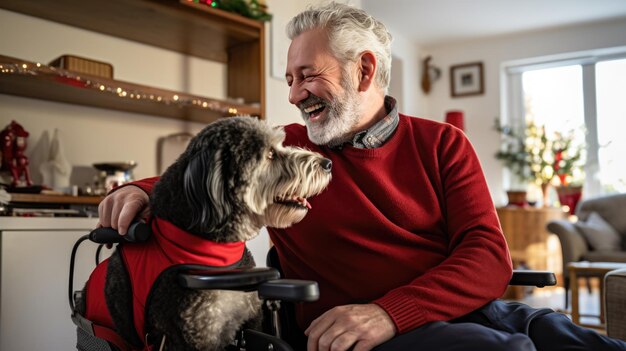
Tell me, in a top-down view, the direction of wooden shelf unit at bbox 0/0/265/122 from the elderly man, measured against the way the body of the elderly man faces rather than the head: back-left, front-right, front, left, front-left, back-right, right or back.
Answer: right

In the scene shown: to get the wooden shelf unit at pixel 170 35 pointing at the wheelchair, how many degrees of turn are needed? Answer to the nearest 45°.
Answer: approximately 45° to its right

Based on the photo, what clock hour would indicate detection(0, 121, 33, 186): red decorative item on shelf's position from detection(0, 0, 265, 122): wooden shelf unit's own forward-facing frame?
The red decorative item on shelf is roughly at 4 o'clock from the wooden shelf unit.

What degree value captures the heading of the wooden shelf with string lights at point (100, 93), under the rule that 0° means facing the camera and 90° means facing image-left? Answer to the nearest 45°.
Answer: approximately 315°

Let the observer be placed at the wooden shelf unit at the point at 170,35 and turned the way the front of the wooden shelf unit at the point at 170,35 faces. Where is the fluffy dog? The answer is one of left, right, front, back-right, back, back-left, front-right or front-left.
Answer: front-right

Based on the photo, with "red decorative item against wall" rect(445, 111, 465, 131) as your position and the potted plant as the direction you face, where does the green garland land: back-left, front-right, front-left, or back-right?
back-right

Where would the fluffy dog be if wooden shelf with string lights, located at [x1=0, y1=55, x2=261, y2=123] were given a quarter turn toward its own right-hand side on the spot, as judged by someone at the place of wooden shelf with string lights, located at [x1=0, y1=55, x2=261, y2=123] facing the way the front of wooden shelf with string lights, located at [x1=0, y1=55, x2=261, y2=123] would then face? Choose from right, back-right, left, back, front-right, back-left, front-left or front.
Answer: front-left
